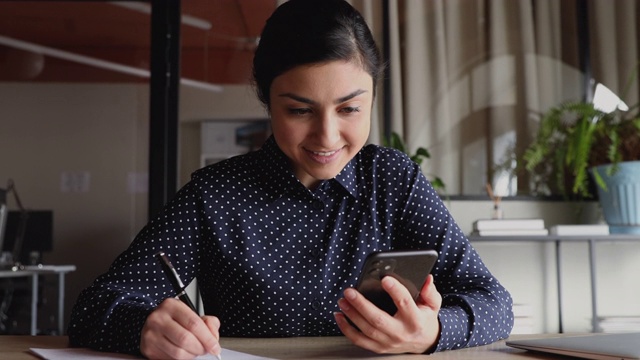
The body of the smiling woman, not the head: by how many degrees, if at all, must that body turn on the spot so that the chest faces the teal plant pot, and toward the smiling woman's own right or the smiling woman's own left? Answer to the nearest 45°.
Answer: approximately 135° to the smiling woman's own left

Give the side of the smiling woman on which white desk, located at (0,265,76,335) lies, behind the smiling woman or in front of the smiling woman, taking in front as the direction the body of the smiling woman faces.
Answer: behind

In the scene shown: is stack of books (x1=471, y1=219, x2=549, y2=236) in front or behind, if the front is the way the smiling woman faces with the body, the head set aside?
behind

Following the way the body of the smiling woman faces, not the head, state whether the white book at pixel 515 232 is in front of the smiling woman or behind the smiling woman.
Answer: behind

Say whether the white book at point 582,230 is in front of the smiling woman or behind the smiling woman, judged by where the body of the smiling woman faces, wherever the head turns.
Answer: behind

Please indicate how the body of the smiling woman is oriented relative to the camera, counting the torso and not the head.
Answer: toward the camera
